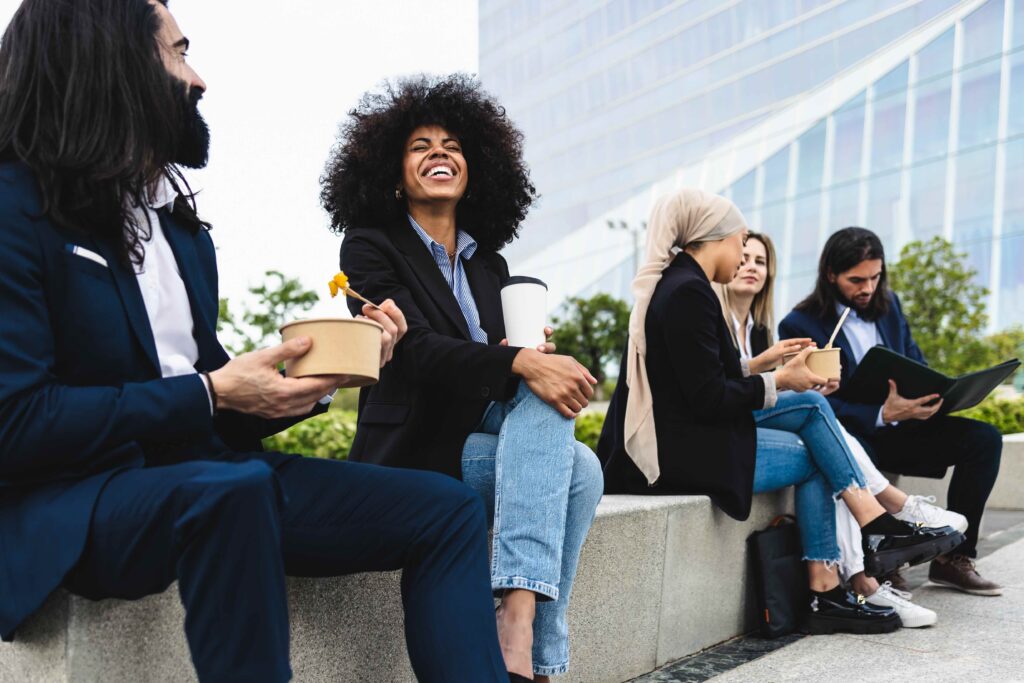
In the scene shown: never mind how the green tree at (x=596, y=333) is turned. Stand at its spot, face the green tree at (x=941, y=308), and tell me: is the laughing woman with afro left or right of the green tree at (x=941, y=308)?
right

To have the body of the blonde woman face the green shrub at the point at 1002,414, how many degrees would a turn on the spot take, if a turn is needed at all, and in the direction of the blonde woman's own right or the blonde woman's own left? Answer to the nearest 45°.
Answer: approximately 135° to the blonde woman's own left

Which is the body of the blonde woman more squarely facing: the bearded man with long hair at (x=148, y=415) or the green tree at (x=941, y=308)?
the bearded man with long hair

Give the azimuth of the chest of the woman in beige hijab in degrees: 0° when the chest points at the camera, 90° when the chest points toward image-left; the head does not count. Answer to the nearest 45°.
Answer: approximately 270°

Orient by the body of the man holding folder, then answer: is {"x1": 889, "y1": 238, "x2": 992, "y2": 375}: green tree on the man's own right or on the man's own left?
on the man's own left

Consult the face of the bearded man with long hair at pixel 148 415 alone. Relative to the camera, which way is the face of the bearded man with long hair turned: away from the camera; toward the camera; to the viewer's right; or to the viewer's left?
to the viewer's right
